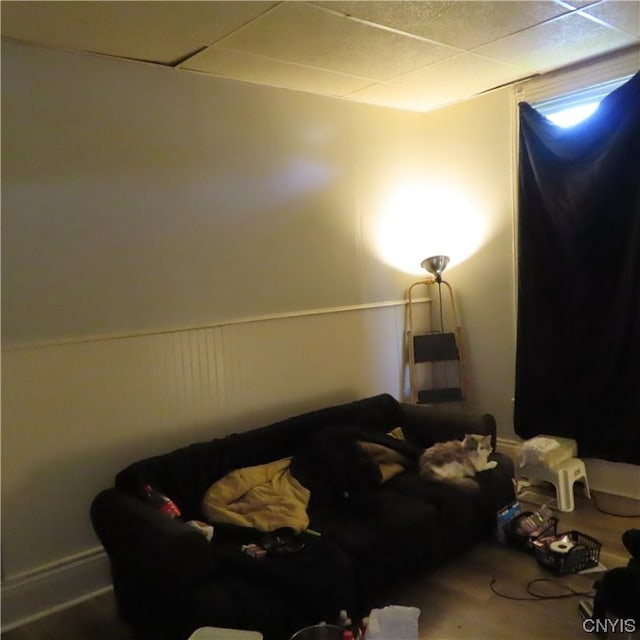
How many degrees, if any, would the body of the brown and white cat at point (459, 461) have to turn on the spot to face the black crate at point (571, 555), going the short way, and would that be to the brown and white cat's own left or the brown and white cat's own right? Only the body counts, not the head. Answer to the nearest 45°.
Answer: approximately 45° to the brown and white cat's own right

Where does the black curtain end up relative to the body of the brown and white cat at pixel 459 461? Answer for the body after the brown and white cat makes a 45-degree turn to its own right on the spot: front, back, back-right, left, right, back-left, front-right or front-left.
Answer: left

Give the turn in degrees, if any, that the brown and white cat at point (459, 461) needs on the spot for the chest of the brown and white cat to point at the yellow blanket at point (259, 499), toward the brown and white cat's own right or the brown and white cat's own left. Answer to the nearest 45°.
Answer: approximately 135° to the brown and white cat's own right

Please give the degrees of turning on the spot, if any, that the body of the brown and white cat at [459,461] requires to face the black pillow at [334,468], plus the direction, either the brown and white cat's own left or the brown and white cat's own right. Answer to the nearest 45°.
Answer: approximately 135° to the brown and white cat's own right

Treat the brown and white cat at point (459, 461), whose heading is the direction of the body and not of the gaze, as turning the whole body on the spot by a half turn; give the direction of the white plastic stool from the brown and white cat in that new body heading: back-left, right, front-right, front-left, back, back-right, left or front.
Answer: back-right

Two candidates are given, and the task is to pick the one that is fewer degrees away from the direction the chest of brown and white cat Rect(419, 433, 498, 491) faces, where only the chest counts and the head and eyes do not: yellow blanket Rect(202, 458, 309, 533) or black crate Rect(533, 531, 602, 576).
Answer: the black crate

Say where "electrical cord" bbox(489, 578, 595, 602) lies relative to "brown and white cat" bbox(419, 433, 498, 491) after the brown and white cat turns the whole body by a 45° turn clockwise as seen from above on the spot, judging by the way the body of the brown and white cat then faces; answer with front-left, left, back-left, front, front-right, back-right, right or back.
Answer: front

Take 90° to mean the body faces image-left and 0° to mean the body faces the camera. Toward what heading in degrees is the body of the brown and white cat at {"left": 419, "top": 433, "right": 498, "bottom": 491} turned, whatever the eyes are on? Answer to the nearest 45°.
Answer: approximately 270°

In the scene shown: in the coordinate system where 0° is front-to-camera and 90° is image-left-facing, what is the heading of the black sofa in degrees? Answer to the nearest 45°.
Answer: approximately 315°

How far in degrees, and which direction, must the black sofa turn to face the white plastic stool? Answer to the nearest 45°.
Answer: approximately 90° to its left

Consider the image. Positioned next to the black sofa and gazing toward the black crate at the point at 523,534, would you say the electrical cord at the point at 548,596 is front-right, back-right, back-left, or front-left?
front-right
